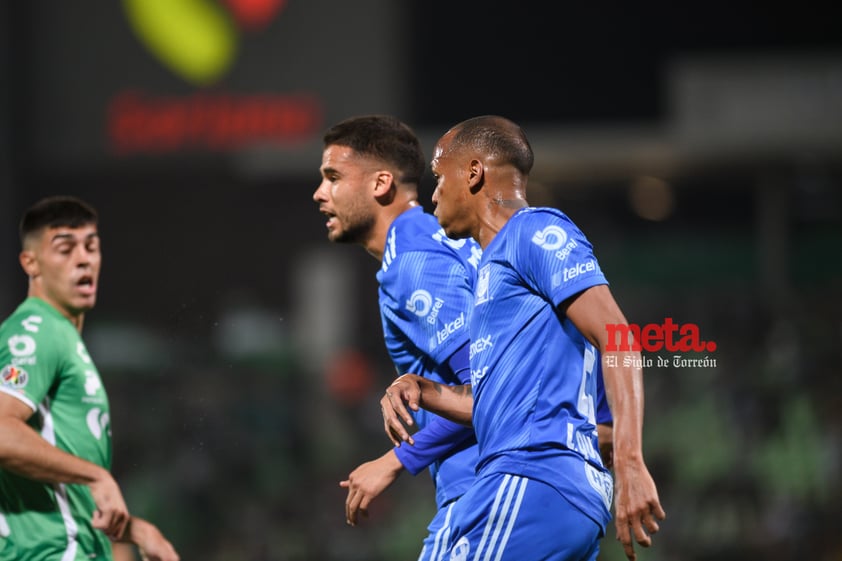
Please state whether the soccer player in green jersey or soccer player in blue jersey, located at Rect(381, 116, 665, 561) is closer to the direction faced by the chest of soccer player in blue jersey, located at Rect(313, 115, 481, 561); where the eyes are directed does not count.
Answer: the soccer player in green jersey

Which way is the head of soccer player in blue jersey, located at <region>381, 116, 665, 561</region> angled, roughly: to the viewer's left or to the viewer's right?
to the viewer's left

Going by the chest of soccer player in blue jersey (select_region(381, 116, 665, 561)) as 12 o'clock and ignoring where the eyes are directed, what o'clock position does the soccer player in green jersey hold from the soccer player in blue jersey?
The soccer player in green jersey is roughly at 1 o'clock from the soccer player in blue jersey.

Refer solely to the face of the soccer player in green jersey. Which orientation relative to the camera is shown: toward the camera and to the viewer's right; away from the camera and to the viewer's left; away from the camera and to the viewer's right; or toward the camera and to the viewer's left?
toward the camera and to the viewer's right

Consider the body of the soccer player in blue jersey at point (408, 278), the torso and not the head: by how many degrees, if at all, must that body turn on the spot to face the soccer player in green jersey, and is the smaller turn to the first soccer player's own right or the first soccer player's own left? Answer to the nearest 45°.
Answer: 0° — they already face them

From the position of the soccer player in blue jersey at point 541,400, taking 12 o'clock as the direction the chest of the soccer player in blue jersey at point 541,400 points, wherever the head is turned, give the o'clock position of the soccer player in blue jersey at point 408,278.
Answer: the soccer player in blue jersey at point 408,278 is roughly at 2 o'clock from the soccer player in blue jersey at point 541,400.

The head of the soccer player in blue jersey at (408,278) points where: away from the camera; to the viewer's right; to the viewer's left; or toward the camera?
to the viewer's left

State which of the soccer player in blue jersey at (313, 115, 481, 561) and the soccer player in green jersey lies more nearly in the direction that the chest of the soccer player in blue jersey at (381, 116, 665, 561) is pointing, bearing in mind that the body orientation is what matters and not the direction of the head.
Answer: the soccer player in green jersey

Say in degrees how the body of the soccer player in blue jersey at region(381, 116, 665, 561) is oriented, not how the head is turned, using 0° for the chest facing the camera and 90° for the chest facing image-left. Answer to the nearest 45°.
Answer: approximately 90°

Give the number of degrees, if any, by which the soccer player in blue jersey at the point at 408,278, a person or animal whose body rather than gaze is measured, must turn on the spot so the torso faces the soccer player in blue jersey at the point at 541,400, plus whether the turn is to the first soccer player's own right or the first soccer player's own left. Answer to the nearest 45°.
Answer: approximately 90° to the first soccer player's own left

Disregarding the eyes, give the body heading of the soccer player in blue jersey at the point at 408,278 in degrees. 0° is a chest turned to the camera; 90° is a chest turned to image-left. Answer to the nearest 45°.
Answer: approximately 90°
